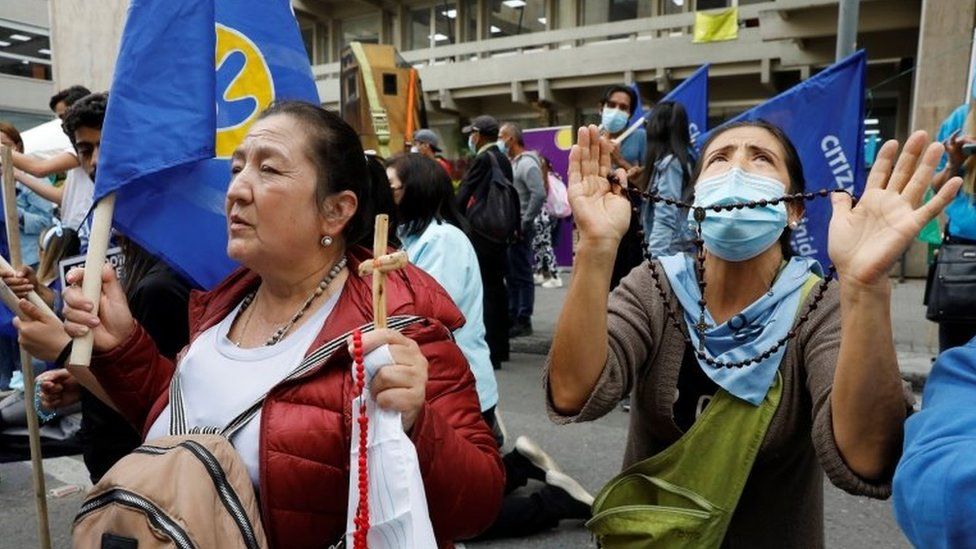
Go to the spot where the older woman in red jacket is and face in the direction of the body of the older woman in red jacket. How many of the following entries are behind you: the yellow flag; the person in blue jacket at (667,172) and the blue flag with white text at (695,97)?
3

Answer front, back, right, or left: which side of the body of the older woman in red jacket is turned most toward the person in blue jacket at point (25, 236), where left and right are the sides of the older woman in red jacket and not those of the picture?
right

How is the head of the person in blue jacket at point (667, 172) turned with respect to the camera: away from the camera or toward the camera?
away from the camera

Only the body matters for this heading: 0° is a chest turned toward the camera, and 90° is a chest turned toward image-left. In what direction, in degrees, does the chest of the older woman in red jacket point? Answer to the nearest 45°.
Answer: approximately 45°

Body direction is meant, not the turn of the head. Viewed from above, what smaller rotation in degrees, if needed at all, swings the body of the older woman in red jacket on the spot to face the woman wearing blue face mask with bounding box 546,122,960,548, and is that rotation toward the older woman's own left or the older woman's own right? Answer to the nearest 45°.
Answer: approximately 135° to the older woman's own left

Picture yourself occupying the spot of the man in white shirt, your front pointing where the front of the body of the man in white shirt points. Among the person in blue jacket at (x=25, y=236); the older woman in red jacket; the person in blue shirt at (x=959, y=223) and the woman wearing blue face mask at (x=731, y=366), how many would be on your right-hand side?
1

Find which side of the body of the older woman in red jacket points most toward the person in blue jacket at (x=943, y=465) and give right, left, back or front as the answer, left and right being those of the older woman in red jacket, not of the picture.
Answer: left
